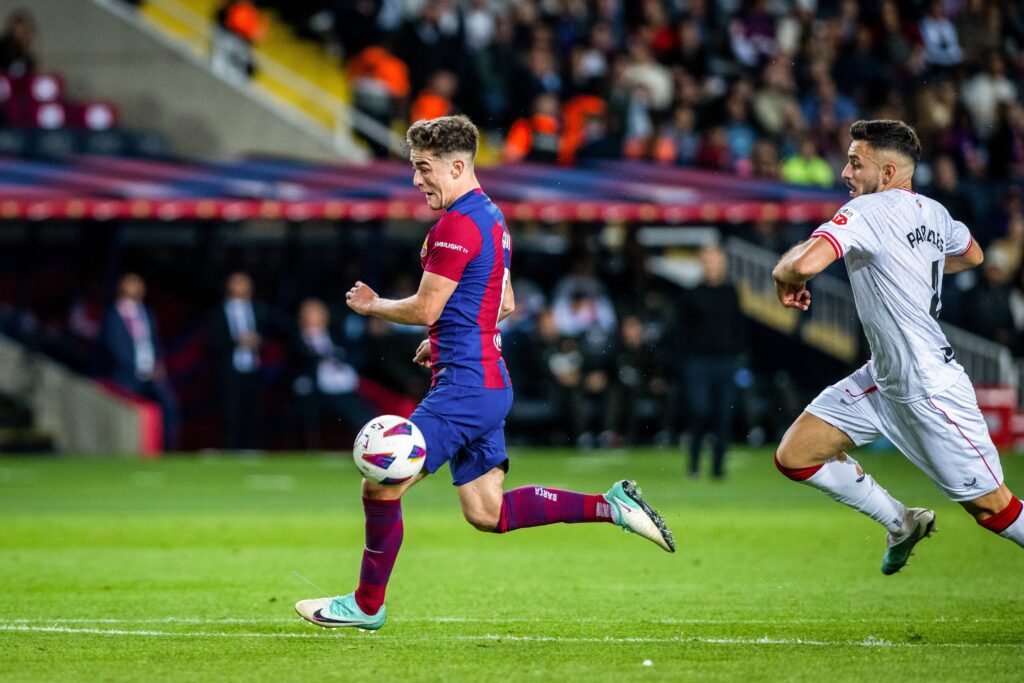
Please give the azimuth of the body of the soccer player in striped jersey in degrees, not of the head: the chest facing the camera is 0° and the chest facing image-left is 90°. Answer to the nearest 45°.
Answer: approximately 90°

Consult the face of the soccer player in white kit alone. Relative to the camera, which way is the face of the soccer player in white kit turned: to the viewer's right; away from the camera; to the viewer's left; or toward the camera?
to the viewer's left

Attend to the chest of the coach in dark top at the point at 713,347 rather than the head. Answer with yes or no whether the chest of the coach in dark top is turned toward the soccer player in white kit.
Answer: yes

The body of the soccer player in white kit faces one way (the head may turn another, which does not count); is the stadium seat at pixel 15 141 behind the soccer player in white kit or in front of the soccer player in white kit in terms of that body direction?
in front

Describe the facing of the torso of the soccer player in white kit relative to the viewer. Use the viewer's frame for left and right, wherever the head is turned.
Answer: facing away from the viewer and to the left of the viewer

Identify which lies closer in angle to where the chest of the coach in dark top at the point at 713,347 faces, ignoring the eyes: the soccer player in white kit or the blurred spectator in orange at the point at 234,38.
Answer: the soccer player in white kit

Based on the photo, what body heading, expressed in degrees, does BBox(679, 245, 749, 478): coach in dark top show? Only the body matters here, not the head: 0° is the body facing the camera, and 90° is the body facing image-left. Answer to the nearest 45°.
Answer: approximately 0°

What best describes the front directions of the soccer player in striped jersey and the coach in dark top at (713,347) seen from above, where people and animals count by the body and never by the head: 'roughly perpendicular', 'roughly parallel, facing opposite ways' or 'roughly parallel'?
roughly perpendicular

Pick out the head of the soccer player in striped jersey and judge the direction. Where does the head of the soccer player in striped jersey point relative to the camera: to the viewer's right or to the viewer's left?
to the viewer's left

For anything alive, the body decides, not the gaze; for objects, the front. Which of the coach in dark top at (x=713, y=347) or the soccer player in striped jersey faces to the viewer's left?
the soccer player in striped jersey
